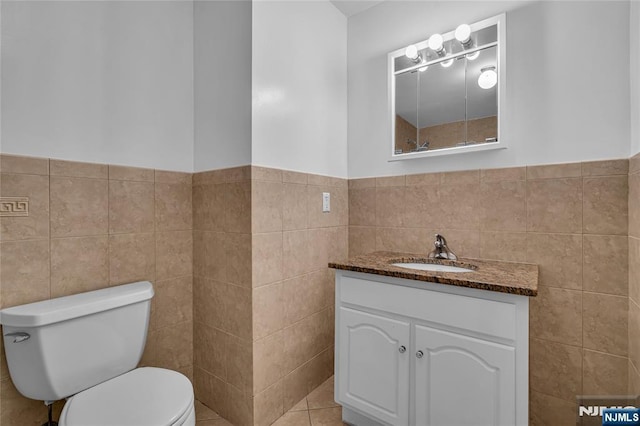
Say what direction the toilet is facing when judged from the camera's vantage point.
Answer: facing the viewer and to the right of the viewer

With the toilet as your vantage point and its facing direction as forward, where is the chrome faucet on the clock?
The chrome faucet is roughly at 11 o'clock from the toilet.

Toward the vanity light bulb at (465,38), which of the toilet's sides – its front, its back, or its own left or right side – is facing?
left

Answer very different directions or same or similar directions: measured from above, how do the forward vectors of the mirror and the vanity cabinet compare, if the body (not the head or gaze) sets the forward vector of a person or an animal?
same or similar directions

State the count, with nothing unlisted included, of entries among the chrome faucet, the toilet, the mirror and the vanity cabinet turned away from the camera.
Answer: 0

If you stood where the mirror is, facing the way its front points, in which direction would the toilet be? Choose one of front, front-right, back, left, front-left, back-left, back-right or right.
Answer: front

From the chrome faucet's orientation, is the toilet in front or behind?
in front

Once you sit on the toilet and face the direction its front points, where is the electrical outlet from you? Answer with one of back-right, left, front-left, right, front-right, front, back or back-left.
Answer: front-left

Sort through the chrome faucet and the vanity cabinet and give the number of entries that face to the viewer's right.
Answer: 0

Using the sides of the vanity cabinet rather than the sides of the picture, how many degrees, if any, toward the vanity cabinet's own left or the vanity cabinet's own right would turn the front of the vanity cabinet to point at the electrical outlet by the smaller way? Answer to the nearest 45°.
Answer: approximately 90° to the vanity cabinet's own right

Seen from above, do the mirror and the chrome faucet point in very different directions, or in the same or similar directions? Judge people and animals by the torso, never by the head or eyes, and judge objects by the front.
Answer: same or similar directions
